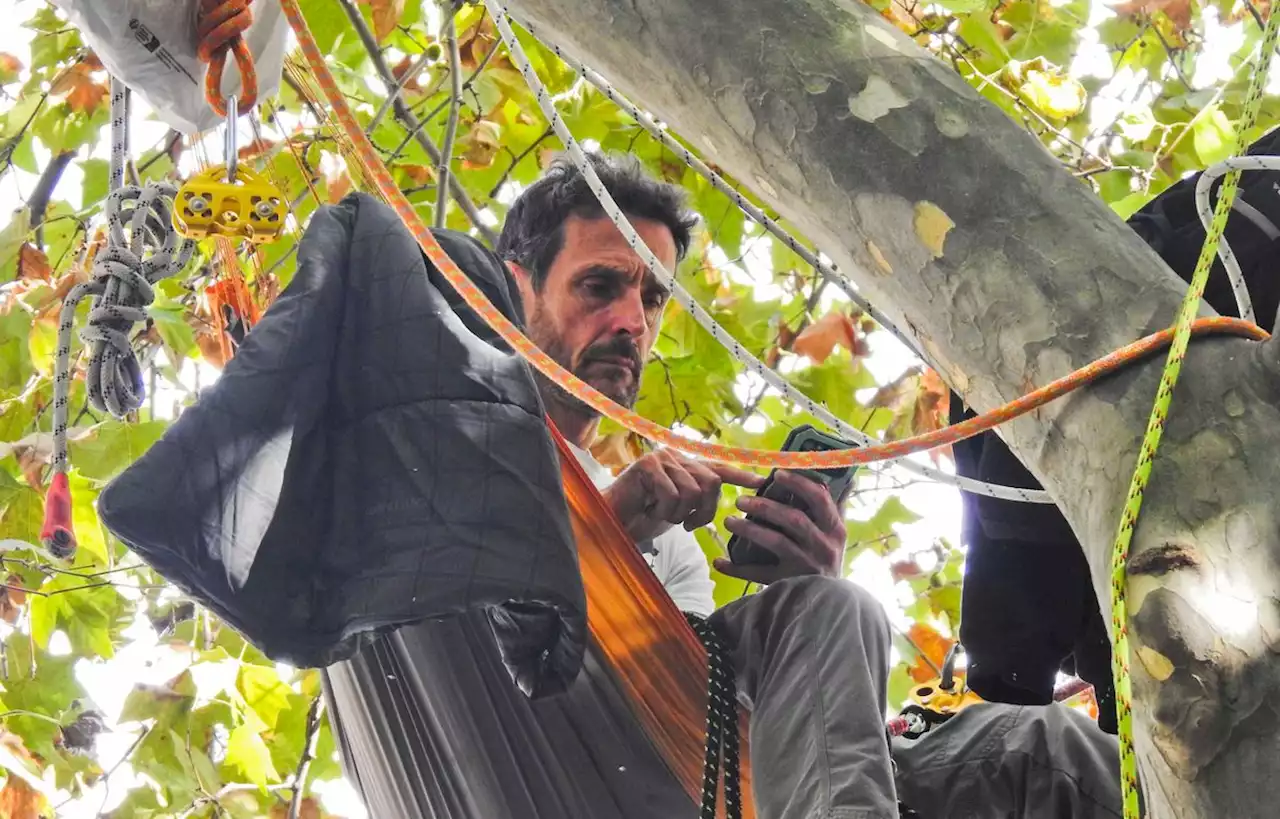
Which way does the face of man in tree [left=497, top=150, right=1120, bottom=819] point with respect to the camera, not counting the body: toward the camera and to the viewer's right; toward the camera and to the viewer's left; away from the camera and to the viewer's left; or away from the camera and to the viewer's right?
toward the camera and to the viewer's right

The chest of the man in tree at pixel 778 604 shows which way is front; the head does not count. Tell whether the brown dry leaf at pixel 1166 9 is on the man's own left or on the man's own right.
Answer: on the man's own left

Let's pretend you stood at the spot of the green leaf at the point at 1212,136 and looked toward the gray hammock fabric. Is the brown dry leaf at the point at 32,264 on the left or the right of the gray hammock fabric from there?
right

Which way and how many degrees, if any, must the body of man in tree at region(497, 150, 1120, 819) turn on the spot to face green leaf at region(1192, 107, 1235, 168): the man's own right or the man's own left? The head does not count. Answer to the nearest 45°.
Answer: approximately 90° to the man's own left

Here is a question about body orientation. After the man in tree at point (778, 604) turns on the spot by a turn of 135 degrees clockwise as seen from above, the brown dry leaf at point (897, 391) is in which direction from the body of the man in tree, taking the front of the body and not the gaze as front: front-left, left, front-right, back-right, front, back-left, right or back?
right
